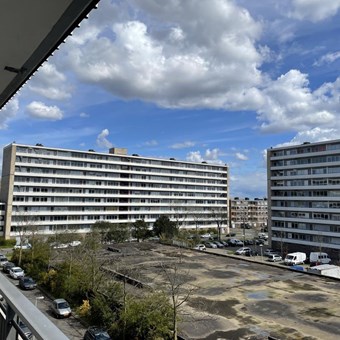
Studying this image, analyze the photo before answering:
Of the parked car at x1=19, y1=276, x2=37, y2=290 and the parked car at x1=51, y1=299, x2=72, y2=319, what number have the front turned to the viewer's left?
0

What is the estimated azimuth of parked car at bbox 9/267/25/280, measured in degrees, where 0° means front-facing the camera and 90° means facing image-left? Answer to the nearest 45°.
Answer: approximately 315°

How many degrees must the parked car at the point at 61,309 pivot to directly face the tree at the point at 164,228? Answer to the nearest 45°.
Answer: approximately 90° to its left

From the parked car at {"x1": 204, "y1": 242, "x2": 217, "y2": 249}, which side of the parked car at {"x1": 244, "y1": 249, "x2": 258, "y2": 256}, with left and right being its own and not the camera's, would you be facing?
right

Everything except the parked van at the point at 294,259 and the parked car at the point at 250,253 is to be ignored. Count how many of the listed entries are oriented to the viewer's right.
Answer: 0
